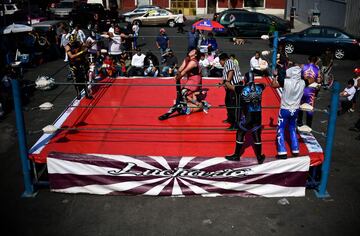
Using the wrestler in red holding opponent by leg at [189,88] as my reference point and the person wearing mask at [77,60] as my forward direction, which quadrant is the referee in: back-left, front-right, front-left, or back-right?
back-left

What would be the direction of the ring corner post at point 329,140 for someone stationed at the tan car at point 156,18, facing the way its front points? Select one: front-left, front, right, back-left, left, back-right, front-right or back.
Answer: left

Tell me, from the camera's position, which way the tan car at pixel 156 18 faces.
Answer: facing to the left of the viewer

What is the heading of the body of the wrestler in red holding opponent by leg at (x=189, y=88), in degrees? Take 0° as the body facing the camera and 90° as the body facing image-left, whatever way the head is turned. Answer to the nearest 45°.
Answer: approximately 90°

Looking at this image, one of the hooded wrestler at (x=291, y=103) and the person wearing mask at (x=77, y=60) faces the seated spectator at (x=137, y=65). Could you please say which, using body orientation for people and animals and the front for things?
the hooded wrestler

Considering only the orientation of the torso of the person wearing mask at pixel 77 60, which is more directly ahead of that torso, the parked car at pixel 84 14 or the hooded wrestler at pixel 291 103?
the hooded wrestler

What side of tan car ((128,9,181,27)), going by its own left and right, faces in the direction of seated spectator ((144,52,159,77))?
left

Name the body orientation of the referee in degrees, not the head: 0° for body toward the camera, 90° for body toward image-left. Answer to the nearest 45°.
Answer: approximately 90°

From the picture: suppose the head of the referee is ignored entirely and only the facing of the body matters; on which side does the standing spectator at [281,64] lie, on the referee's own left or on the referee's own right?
on the referee's own right

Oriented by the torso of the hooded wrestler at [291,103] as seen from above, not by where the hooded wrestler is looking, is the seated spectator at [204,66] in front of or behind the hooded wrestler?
in front

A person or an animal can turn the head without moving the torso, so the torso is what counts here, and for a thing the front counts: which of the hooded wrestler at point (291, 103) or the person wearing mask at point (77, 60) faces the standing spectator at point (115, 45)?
the hooded wrestler

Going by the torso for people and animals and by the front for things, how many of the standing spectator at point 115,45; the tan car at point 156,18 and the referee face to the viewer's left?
2

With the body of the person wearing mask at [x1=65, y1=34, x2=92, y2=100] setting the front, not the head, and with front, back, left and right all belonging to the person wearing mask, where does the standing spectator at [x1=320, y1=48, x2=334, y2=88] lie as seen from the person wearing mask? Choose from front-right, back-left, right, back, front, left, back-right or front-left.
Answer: front-left
